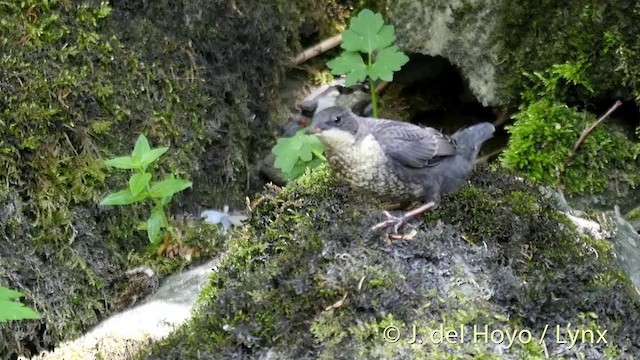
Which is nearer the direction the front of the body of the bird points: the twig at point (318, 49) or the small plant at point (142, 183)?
the small plant

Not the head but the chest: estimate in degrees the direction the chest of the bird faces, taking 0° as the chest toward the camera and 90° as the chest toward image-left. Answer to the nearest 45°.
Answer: approximately 90°

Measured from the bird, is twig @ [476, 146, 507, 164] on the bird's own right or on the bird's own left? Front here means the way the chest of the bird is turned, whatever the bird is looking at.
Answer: on the bird's own right

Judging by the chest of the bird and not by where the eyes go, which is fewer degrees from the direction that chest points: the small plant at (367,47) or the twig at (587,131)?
the small plant

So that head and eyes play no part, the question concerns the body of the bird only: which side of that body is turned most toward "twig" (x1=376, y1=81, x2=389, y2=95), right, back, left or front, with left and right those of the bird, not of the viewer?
right

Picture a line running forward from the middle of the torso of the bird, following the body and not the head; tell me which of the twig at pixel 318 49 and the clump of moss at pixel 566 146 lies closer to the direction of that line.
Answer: the twig

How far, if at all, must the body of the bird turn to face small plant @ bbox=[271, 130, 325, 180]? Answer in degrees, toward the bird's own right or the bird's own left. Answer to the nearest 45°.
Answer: approximately 45° to the bird's own right

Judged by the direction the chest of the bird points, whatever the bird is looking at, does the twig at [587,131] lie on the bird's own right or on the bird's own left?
on the bird's own right

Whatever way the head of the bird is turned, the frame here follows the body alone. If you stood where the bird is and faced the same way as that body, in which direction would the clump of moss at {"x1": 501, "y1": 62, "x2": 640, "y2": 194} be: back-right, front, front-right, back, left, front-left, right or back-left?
back-right

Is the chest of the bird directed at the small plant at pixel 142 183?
yes

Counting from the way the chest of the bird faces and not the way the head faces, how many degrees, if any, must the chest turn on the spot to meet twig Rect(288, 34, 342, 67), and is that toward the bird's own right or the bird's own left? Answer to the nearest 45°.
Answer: approximately 90° to the bird's own right
